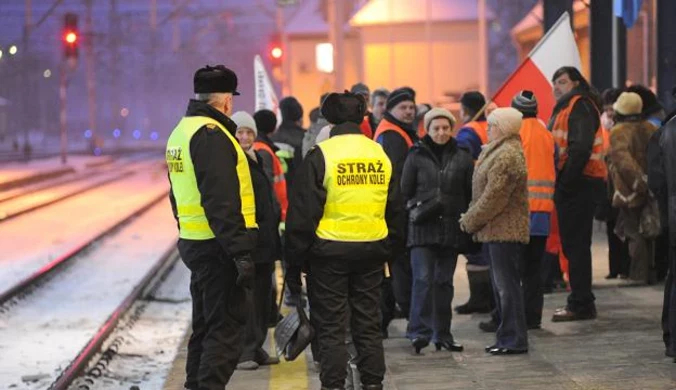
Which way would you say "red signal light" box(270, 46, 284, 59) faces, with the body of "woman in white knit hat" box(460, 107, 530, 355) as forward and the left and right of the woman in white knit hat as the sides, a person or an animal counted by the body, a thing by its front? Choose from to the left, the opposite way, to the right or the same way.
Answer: to the left

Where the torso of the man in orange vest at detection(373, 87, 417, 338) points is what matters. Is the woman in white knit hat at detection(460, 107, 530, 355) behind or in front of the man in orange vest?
in front

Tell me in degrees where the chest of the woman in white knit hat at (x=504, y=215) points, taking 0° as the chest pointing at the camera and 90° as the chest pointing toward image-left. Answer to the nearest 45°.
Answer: approximately 90°

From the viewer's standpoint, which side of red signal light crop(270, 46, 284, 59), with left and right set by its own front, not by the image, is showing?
front

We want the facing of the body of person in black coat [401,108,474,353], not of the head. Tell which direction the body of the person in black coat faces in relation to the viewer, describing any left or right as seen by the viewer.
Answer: facing the viewer

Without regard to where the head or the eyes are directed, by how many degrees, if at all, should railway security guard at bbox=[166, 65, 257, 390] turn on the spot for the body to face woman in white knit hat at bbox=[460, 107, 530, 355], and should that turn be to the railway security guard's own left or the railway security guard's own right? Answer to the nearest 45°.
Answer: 0° — they already face them

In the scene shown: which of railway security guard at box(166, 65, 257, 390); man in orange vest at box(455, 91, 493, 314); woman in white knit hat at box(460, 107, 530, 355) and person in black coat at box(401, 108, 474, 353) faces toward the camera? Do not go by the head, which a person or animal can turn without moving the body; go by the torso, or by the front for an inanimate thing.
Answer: the person in black coat

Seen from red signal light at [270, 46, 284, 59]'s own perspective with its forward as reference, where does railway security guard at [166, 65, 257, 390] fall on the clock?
The railway security guard is roughly at 12 o'clock from the red signal light.

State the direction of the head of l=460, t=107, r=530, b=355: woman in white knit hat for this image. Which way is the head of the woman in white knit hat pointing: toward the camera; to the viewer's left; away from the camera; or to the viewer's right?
to the viewer's left

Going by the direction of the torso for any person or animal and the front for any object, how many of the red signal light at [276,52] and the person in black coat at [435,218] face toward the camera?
2

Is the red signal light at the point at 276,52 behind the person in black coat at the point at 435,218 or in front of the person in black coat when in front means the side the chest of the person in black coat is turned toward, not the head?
behind
